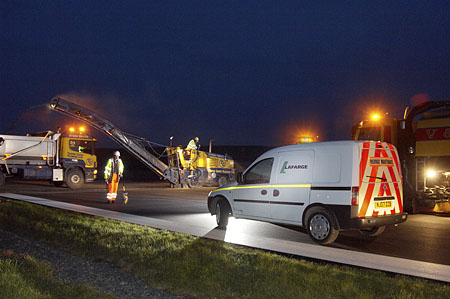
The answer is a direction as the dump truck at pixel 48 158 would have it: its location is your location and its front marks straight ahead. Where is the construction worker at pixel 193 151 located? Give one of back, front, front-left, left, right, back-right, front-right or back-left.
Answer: front

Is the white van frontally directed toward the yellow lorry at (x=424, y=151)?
no

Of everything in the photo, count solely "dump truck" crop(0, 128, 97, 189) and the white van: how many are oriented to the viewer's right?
1

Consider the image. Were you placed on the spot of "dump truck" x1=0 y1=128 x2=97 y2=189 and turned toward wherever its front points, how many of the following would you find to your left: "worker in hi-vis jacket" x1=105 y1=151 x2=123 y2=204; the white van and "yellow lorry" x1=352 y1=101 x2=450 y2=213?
0

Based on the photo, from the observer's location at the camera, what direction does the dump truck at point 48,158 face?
facing to the right of the viewer

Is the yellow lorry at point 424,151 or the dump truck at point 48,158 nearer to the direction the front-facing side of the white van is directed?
the dump truck

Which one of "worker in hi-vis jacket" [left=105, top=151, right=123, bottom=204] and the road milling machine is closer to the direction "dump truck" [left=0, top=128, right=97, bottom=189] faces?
the road milling machine

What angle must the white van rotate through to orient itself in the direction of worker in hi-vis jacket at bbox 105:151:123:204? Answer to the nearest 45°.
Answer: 0° — it already faces them

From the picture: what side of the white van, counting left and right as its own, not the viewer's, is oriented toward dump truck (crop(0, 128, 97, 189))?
front

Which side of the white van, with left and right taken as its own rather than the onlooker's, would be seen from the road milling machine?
front

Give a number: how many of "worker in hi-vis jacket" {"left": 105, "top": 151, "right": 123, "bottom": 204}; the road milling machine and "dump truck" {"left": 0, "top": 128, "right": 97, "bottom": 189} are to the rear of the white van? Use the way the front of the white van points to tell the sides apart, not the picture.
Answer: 0

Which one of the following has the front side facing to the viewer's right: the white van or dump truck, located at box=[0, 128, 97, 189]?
the dump truck

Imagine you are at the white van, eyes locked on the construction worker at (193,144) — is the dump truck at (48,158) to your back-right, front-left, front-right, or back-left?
front-left
